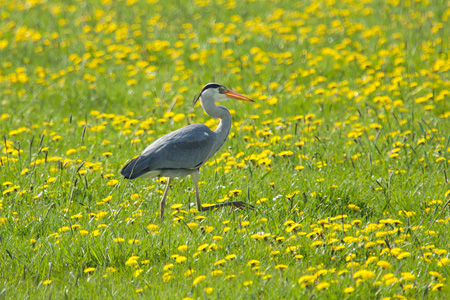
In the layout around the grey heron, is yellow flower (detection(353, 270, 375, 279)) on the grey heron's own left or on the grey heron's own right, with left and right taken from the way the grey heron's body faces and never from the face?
on the grey heron's own right

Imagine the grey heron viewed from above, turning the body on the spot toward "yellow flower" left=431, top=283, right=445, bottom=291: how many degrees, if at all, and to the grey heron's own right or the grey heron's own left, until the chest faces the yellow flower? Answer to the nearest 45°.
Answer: approximately 45° to the grey heron's own right

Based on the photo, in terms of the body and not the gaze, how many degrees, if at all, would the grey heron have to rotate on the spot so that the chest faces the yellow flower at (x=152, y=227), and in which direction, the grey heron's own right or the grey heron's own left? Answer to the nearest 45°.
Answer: approximately 90° to the grey heron's own right

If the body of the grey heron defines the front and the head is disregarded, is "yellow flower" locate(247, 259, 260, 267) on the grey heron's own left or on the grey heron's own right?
on the grey heron's own right

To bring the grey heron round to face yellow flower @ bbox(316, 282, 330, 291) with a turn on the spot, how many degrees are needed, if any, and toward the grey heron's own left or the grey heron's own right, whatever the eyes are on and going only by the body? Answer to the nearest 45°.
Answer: approximately 90° to the grey heron's own right

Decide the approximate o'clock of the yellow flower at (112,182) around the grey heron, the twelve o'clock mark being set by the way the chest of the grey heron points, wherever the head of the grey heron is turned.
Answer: The yellow flower is roughly at 6 o'clock from the grey heron.

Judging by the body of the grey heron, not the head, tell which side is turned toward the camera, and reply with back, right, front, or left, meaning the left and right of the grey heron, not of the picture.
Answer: right

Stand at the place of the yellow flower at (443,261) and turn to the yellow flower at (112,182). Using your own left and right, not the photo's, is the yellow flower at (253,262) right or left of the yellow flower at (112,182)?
left

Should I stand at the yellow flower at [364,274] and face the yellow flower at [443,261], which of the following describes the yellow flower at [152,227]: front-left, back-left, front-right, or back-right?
back-left
